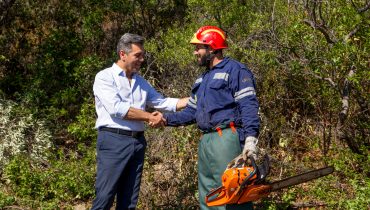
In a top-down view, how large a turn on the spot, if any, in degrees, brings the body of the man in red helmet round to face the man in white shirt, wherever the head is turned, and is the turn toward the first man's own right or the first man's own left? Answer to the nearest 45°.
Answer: approximately 45° to the first man's own right

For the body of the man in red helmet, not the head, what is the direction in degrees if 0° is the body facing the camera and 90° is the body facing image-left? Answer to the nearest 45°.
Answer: approximately 45°

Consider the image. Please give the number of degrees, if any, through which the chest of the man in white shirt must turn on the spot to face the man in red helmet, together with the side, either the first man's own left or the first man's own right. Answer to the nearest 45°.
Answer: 0° — they already face them

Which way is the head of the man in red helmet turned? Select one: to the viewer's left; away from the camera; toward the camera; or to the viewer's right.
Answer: to the viewer's left

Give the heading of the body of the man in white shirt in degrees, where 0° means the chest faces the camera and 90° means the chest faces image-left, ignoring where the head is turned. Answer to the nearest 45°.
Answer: approximately 315°
